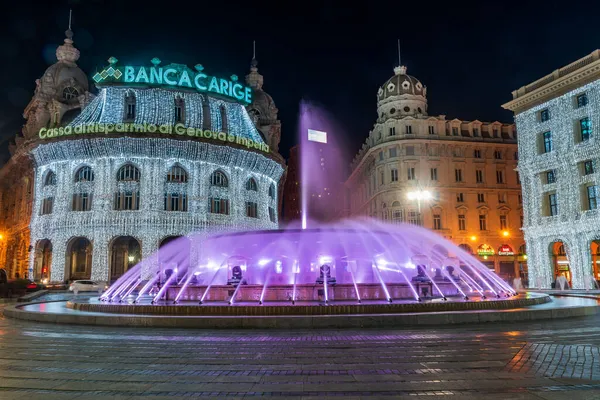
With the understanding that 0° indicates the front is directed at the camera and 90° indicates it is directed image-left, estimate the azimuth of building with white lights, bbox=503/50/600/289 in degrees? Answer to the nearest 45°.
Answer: approximately 45°
